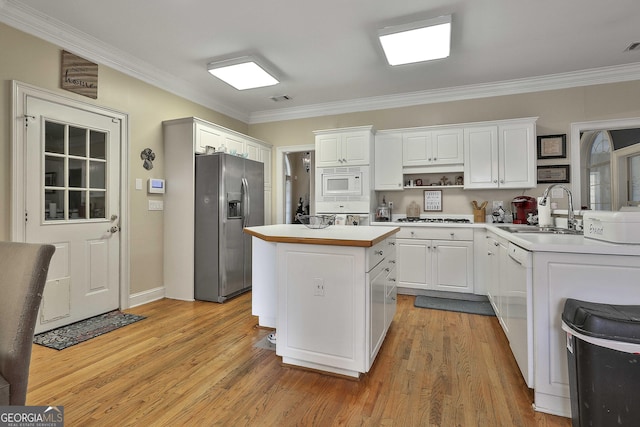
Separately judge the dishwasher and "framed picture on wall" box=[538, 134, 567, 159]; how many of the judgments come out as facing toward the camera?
1

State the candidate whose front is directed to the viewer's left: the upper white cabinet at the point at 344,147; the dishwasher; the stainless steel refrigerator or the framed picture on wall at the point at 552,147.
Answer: the dishwasher

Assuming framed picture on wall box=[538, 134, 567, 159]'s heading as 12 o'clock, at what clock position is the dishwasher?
The dishwasher is roughly at 12 o'clock from the framed picture on wall.

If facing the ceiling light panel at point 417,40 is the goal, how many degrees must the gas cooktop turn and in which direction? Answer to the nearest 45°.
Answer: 0° — it already faces it

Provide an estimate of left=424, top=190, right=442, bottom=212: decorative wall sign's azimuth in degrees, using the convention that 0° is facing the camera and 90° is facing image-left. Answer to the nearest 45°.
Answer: approximately 0°

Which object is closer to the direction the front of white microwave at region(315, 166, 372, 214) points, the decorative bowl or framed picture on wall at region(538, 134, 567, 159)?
the decorative bowl

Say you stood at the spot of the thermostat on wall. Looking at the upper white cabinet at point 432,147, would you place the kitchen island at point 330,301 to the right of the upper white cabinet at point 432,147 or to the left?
right

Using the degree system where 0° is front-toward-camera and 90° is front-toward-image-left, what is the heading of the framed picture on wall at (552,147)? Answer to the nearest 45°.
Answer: approximately 0°

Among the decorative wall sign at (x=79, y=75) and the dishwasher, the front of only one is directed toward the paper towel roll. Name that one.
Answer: the decorative wall sign
